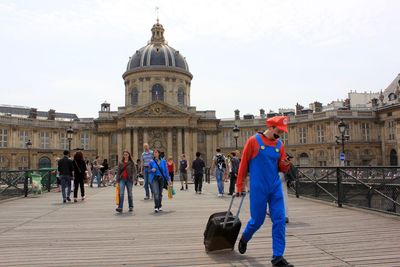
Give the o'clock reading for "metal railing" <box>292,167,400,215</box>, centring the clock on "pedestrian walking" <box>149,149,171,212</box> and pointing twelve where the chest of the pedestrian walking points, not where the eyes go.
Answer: The metal railing is roughly at 9 o'clock from the pedestrian walking.

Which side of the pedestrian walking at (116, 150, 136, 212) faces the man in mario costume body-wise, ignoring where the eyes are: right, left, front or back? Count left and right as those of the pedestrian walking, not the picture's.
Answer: front

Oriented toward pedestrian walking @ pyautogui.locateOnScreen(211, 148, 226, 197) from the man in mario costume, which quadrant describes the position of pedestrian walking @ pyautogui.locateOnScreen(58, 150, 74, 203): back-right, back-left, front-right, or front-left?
front-left

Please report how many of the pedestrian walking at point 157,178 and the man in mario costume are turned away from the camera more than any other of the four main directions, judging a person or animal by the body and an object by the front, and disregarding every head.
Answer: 0

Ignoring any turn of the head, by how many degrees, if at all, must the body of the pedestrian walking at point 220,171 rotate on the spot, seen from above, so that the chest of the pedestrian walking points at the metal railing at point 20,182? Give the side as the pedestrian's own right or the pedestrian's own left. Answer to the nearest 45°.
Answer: approximately 90° to the pedestrian's own left

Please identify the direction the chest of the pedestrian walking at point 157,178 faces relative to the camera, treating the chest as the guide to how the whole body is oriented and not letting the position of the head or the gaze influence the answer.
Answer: toward the camera

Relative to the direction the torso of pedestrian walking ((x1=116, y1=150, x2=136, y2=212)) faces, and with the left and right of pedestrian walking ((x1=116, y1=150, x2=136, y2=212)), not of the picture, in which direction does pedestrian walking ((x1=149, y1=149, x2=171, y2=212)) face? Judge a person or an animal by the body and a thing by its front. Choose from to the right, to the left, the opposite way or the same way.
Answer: the same way

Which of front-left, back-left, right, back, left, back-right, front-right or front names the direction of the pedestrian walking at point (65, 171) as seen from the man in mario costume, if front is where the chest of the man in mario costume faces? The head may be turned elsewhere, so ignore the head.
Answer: back

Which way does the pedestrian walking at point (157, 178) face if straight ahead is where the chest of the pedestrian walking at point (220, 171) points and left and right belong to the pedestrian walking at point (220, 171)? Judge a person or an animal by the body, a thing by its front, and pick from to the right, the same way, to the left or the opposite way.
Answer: the opposite way

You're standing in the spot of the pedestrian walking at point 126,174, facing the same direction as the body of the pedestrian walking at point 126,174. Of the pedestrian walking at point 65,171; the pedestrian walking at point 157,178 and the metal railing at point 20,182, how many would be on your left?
1

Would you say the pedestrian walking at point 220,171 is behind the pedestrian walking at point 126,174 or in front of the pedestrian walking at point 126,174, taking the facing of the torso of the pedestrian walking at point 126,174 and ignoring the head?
behind

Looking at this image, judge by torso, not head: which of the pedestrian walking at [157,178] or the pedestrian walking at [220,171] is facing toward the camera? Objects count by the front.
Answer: the pedestrian walking at [157,178]

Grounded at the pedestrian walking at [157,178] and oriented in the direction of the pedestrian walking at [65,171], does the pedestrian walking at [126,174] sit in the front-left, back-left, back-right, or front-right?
front-left

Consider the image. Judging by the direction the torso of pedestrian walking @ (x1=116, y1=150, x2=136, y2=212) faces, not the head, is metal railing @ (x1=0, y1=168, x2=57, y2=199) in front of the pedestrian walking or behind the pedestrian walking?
behind

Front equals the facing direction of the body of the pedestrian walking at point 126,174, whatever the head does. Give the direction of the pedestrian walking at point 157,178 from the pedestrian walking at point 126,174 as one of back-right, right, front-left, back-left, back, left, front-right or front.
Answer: left

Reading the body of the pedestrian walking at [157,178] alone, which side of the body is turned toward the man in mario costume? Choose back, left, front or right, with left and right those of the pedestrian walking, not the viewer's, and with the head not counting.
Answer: front

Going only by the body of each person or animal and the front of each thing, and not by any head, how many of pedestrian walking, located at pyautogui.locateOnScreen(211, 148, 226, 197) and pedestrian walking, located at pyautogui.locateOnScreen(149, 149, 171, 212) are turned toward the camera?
1

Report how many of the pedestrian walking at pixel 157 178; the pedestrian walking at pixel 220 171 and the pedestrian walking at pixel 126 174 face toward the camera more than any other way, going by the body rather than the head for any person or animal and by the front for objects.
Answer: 2

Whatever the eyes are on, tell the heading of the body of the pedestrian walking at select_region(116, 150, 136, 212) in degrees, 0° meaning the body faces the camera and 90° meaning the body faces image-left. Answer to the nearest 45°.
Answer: approximately 0°

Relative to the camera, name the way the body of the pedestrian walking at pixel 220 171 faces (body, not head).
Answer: away from the camera

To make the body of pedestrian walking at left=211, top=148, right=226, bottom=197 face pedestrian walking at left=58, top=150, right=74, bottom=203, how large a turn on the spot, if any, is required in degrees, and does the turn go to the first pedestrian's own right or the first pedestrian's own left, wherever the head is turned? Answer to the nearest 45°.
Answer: approximately 135° to the first pedestrian's own left
